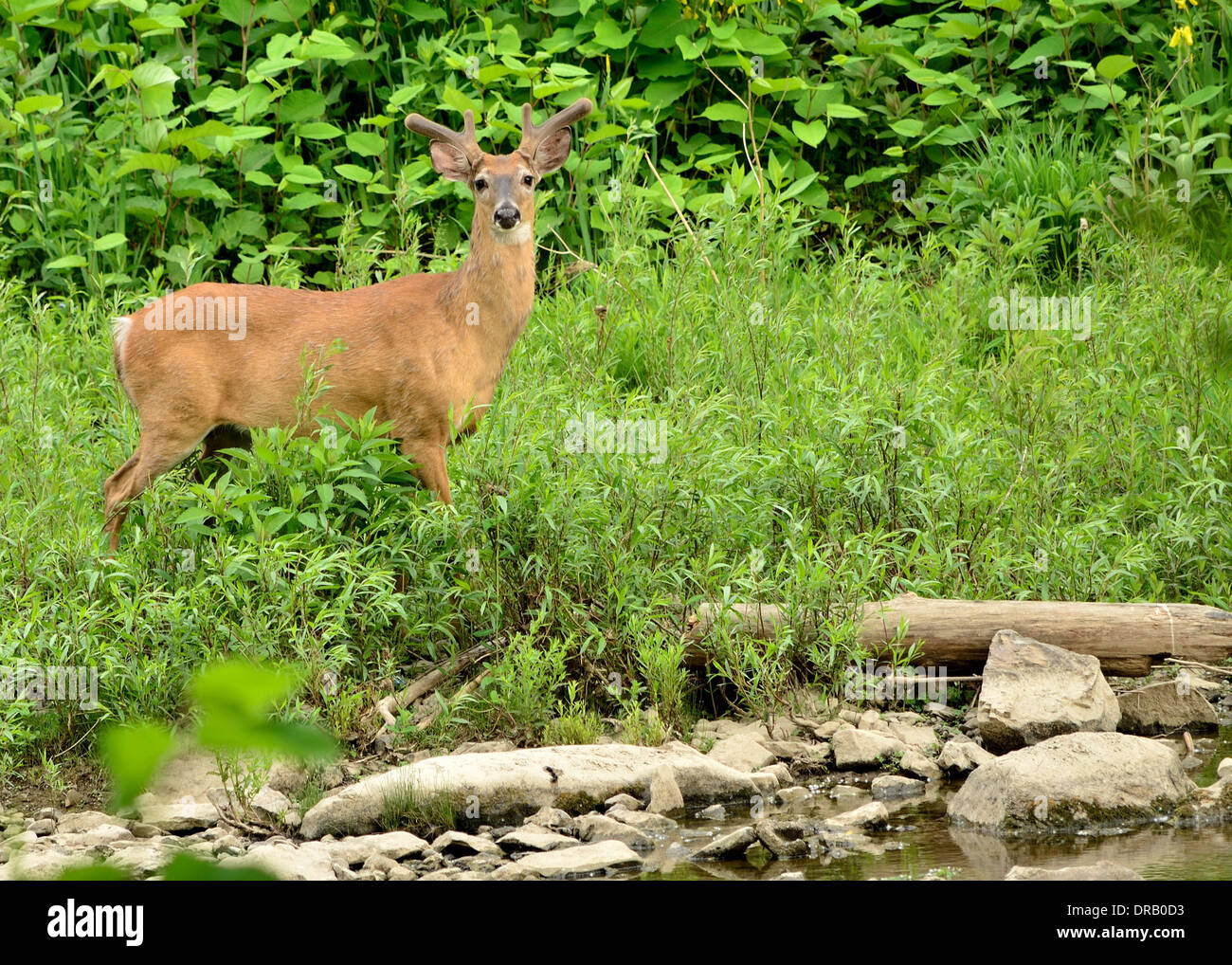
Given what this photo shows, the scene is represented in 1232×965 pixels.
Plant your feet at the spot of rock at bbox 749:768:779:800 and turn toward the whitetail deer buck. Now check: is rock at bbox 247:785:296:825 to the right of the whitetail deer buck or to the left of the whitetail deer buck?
left

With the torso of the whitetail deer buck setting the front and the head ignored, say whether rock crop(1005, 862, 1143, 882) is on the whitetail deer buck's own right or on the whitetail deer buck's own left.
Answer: on the whitetail deer buck's own right

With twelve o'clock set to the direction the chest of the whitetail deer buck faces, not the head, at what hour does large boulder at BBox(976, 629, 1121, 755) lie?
The large boulder is roughly at 1 o'clock from the whitetail deer buck.

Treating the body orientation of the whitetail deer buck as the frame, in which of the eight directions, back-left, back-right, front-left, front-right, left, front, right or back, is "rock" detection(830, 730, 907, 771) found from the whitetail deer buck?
front-right

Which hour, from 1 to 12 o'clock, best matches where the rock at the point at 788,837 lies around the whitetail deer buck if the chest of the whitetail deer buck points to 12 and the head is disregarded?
The rock is roughly at 2 o'clock from the whitetail deer buck.

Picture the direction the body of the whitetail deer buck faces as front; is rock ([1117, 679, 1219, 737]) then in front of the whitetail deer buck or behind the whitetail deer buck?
in front

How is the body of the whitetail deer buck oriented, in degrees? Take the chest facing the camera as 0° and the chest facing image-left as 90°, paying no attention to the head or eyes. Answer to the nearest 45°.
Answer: approximately 270°

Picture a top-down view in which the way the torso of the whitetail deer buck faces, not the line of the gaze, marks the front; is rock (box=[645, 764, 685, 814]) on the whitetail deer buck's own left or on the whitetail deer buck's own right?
on the whitetail deer buck's own right

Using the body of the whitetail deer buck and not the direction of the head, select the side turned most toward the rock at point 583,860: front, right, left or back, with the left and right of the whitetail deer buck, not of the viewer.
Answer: right
